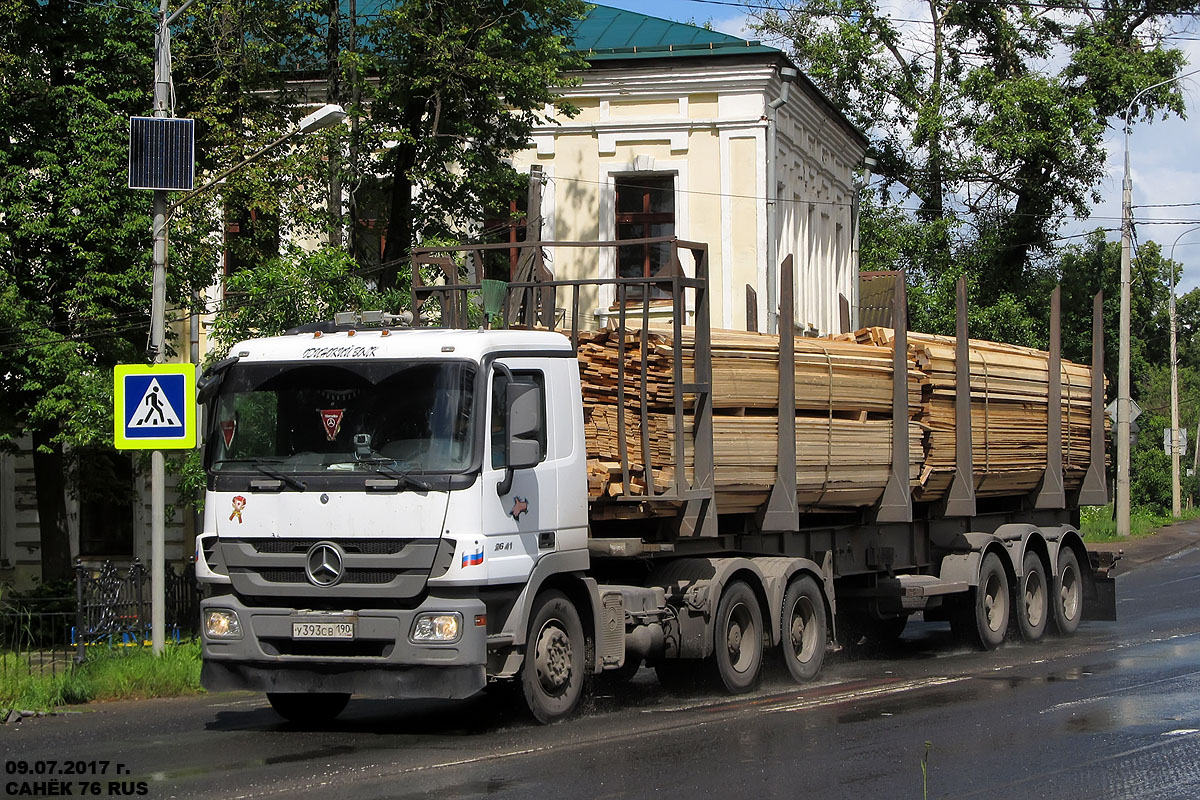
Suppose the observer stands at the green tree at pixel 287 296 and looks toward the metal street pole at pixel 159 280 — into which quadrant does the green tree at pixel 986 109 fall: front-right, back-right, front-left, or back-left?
back-left

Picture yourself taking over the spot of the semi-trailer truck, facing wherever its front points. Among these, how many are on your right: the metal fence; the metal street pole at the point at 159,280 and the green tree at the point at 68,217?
3

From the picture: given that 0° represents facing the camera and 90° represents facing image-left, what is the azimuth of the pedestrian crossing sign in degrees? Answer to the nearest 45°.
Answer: approximately 0°

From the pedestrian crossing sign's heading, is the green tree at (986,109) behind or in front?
behind

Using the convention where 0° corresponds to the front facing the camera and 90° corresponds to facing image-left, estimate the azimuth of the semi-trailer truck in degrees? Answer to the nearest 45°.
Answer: approximately 45°

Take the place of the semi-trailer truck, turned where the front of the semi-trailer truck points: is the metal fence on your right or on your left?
on your right

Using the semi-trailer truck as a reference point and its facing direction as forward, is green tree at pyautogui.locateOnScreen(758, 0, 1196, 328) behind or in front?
behind

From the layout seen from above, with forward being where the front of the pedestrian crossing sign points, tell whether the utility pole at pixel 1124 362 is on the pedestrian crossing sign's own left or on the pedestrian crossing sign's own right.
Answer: on the pedestrian crossing sign's own left
